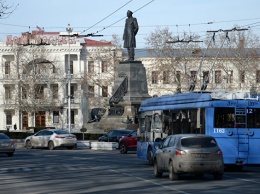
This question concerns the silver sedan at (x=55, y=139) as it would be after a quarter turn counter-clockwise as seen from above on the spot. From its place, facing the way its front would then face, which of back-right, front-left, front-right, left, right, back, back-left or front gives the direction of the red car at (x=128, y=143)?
left

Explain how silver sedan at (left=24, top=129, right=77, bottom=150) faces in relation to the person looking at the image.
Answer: facing away from the viewer and to the left of the viewer

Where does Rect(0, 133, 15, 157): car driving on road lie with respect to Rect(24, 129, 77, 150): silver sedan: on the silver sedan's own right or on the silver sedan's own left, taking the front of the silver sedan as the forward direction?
on the silver sedan's own left
